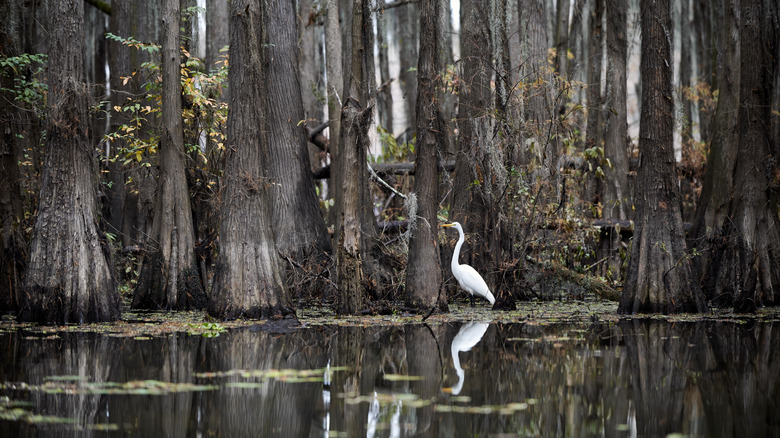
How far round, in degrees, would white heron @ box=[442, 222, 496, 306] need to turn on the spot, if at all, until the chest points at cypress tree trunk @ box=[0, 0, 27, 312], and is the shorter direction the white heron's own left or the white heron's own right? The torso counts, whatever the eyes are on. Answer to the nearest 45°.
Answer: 0° — it already faces it

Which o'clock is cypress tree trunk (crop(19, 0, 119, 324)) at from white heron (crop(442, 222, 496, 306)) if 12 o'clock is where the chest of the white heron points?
The cypress tree trunk is roughly at 11 o'clock from the white heron.

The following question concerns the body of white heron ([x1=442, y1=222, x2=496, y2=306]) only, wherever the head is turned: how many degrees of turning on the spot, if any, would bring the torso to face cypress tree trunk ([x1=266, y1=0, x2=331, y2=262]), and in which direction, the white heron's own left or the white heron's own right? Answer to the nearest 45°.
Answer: approximately 45° to the white heron's own right

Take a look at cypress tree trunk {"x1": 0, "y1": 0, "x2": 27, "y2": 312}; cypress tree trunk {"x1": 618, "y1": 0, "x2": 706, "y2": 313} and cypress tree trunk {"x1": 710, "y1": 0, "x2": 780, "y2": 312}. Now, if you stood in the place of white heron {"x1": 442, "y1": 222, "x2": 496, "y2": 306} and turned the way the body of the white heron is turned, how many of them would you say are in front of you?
1

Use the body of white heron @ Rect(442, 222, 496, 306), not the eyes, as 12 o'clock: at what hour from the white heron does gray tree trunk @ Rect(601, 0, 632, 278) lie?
The gray tree trunk is roughly at 4 o'clock from the white heron.

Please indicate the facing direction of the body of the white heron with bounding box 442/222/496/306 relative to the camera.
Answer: to the viewer's left

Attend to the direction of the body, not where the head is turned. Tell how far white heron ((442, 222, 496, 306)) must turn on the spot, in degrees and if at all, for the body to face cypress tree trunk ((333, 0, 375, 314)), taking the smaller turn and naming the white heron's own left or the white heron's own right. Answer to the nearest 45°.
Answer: approximately 45° to the white heron's own left

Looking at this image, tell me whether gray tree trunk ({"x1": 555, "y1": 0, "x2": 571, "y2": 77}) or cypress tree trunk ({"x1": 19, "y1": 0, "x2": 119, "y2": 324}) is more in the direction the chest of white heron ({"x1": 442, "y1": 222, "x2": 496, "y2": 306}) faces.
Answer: the cypress tree trunk

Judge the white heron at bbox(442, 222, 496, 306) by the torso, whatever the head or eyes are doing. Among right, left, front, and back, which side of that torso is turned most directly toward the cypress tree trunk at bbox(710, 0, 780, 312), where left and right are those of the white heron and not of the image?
back

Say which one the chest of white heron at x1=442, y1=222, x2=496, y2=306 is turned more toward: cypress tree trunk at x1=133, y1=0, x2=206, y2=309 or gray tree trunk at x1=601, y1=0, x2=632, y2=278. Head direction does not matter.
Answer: the cypress tree trunk

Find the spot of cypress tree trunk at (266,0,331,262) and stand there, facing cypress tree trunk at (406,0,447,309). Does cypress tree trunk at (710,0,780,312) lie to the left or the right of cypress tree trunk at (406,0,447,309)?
left
